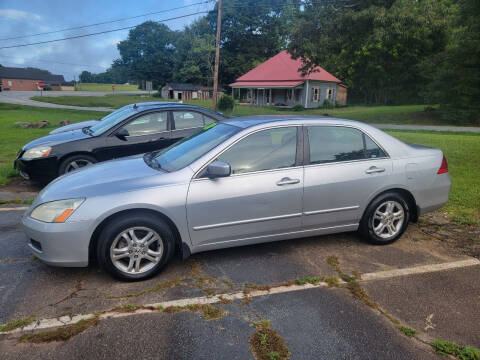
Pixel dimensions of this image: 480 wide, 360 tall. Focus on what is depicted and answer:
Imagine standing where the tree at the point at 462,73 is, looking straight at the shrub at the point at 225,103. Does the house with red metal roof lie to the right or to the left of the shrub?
right

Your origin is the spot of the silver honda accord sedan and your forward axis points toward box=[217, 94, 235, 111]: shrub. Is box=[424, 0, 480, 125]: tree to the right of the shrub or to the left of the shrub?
right

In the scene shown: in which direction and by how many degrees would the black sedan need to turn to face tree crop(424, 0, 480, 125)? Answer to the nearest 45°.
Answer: approximately 180°

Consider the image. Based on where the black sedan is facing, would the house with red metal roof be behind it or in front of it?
behind

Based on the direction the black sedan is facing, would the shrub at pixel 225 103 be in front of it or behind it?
behind

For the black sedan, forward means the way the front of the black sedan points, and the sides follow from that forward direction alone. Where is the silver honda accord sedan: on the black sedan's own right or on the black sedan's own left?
on the black sedan's own left

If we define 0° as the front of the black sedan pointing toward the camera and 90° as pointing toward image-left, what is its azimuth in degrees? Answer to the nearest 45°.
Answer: approximately 45°

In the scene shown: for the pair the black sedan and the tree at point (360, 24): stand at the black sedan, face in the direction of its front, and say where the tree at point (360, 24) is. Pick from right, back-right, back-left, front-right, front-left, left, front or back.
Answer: back

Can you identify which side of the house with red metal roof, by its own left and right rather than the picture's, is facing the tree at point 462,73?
left

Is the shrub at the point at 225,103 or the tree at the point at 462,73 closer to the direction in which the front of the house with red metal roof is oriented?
the shrub
